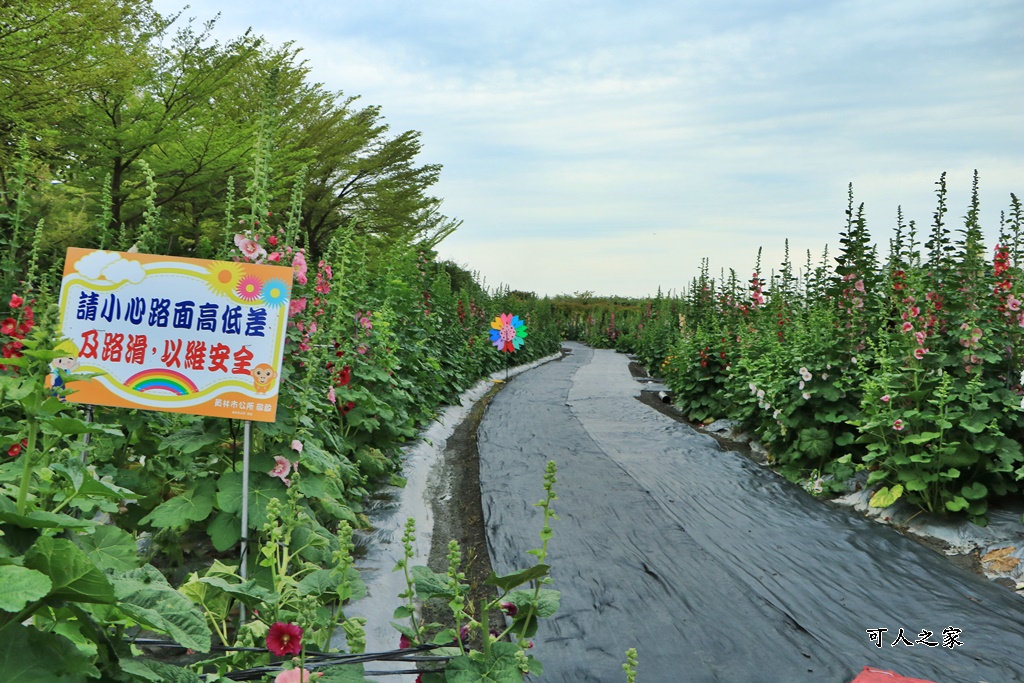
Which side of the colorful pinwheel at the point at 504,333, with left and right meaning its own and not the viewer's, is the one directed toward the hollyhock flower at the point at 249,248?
front

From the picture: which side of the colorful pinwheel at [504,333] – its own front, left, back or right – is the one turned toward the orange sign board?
front

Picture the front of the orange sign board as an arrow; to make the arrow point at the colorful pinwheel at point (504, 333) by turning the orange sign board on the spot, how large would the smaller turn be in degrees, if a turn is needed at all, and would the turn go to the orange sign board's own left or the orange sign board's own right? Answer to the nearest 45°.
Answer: approximately 135° to the orange sign board's own left

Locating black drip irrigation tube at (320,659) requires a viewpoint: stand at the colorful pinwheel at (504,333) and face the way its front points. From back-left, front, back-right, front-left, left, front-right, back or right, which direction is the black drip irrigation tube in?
front

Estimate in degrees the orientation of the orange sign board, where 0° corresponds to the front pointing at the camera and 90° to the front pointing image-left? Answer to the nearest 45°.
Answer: approximately 0°

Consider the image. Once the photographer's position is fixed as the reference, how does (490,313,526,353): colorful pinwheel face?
facing the viewer

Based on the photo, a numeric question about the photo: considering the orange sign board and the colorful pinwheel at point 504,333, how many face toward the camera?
2

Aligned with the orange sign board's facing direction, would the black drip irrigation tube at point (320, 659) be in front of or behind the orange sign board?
in front
